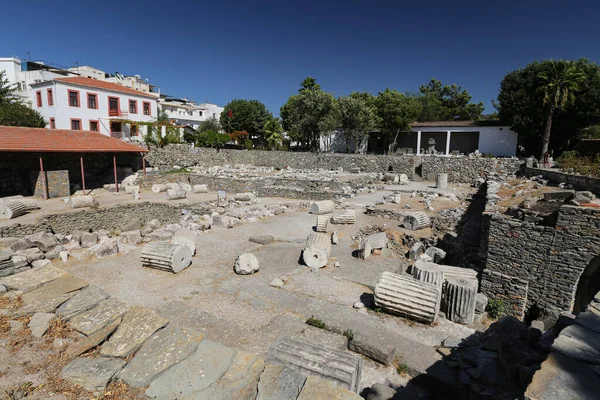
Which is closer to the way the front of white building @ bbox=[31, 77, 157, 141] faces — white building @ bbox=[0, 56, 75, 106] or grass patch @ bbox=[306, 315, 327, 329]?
the grass patch

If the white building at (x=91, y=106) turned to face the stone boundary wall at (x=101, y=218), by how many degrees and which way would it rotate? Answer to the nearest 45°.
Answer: approximately 45° to its right

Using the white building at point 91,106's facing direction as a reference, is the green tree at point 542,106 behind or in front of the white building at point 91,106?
in front

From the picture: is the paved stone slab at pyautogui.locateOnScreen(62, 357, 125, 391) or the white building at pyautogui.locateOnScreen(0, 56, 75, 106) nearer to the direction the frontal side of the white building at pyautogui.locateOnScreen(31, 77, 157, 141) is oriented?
the paved stone slab

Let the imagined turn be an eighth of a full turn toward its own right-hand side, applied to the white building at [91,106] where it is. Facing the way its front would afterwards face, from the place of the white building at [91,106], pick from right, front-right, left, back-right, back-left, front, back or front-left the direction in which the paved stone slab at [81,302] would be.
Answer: front

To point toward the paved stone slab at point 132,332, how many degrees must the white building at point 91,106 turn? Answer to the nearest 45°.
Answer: approximately 45° to its right

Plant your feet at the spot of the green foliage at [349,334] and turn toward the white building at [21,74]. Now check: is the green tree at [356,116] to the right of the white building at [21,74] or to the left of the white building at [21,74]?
right

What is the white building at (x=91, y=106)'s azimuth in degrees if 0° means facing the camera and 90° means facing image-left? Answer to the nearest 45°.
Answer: approximately 315°

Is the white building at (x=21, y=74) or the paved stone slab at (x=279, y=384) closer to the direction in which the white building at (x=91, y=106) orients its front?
the paved stone slab

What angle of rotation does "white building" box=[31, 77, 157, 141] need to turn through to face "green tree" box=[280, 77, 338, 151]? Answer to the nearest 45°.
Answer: approximately 45° to its left

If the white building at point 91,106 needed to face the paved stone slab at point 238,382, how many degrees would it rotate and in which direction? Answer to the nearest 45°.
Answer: approximately 45° to its right

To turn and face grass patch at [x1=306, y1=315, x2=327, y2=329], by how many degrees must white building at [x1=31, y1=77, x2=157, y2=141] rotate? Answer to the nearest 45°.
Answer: approximately 45° to its right

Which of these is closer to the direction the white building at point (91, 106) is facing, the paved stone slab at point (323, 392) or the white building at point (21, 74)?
the paved stone slab

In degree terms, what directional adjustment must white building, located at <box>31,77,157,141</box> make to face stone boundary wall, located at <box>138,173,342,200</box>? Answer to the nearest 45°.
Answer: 0° — it already faces it

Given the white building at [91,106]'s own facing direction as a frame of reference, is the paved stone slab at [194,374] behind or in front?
in front
